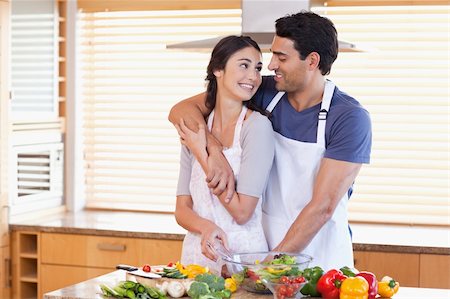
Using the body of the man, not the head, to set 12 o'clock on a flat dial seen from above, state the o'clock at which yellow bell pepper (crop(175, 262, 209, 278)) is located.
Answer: The yellow bell pepper is roughly at 12 o'clock from the man.

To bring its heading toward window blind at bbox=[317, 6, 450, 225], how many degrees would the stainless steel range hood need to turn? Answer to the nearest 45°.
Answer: approximately 135° to its left

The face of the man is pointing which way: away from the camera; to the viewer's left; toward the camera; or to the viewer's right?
to the viewer's left

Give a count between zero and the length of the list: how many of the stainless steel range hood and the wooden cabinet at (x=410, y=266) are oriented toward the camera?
2

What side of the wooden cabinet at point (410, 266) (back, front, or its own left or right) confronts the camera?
front

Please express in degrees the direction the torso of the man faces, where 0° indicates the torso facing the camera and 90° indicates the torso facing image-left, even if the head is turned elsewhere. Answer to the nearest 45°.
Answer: approximately 45°

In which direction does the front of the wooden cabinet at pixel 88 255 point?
toward the camera

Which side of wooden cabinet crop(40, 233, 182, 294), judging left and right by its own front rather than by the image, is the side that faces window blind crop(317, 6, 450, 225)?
left

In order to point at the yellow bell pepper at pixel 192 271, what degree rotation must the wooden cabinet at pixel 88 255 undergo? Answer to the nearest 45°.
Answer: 0° — it already faces it

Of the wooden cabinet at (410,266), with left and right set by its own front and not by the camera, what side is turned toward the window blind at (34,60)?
right

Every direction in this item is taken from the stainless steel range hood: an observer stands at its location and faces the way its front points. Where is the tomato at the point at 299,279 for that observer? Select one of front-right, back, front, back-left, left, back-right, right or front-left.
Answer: front

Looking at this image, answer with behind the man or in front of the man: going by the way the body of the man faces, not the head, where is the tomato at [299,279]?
in front

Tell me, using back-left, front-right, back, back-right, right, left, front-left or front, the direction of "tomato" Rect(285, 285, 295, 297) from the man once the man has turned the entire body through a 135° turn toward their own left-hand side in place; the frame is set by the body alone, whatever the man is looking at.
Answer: right

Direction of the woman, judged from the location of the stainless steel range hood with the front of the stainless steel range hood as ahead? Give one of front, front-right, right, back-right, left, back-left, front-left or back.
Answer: front
